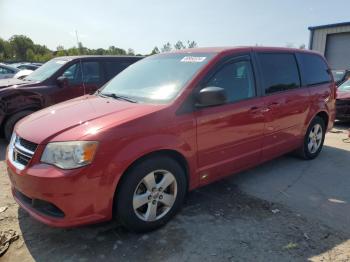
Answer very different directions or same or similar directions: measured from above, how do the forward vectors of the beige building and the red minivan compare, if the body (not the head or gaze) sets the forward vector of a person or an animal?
same or similar directions

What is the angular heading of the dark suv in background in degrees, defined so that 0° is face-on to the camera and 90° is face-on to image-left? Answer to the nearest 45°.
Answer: approximately 45°

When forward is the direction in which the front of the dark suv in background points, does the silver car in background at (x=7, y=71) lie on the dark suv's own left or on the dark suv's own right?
on the dark suv's own right

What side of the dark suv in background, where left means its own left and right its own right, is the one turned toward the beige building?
back

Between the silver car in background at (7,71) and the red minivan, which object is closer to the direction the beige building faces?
the red minivan

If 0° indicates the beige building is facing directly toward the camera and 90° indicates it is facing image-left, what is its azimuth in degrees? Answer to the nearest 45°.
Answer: approximately 0°

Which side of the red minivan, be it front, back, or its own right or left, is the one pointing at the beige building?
back

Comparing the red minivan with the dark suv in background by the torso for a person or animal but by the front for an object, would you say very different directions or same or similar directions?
same or similar directions

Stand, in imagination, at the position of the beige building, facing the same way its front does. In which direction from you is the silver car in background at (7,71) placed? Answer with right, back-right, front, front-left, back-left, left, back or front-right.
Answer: front-right

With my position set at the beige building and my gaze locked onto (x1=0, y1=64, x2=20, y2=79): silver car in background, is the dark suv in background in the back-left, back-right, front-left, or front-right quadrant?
front-left

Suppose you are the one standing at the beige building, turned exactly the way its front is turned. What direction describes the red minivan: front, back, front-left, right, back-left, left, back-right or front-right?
front

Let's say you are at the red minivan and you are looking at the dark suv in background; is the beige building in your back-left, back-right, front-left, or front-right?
front-right

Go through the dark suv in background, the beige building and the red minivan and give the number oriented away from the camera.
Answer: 0
